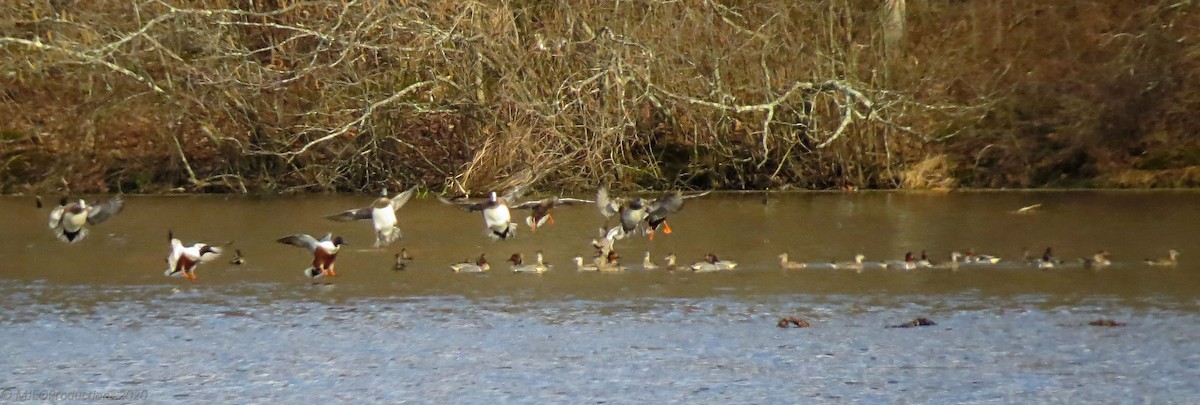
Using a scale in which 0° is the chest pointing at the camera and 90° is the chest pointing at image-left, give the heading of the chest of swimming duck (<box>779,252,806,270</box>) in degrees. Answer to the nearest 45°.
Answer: approximately 90°

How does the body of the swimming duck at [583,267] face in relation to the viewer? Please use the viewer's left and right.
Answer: facing to the left of the viewer

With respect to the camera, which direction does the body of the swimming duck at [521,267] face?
to the viewer's left

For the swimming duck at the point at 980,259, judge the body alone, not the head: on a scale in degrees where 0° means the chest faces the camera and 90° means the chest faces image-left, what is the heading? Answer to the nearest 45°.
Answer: approximately 90°
